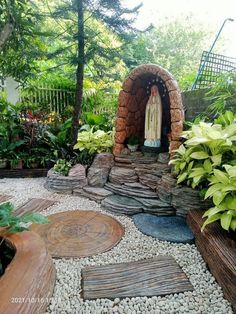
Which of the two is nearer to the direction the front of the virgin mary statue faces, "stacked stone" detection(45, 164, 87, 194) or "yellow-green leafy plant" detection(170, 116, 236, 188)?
the stacked stone

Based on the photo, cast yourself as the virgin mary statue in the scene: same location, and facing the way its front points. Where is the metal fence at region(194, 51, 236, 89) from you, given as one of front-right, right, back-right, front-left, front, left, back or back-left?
back

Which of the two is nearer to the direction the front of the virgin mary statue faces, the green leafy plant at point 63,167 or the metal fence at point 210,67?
the green leafy plant

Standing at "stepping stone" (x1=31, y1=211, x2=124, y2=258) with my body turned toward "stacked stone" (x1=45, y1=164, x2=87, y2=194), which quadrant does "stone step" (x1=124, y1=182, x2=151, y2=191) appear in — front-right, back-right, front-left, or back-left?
front-right

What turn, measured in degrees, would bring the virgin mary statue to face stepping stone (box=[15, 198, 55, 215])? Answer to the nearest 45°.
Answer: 0° — it already faces it

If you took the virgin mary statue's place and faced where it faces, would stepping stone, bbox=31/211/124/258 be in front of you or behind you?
in front

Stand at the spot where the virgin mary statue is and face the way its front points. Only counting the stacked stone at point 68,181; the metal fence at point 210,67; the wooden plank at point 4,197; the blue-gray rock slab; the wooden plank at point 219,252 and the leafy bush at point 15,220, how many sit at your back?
1

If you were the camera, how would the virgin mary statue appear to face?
facing the viewer and to the left of the viewer

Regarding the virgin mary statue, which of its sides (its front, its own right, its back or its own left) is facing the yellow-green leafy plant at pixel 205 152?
left

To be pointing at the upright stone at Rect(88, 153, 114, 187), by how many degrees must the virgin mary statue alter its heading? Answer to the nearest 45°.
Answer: approximately 45° to its right

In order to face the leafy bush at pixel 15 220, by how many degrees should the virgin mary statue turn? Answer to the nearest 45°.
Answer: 0° — it already faces it

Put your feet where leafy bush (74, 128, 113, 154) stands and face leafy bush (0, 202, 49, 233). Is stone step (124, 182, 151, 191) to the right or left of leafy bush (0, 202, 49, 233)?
left

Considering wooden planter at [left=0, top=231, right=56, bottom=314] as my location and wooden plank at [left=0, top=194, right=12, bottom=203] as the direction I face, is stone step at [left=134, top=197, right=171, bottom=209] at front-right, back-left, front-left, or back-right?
front-right

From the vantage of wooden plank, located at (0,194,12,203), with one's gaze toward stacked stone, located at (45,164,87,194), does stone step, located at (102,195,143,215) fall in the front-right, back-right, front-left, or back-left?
front-right

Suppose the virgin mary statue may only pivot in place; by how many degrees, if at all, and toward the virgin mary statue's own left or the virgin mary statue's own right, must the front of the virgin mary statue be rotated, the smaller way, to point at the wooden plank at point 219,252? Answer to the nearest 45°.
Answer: approximately 45° to the virgin mary statue's own left

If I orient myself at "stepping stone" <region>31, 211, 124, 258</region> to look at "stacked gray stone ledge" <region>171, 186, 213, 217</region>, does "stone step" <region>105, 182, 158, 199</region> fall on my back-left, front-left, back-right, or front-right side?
front-left

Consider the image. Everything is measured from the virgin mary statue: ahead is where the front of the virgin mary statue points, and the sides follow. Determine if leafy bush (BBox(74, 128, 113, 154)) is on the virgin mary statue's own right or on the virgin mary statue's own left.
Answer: on the virgin mary statue's own right
